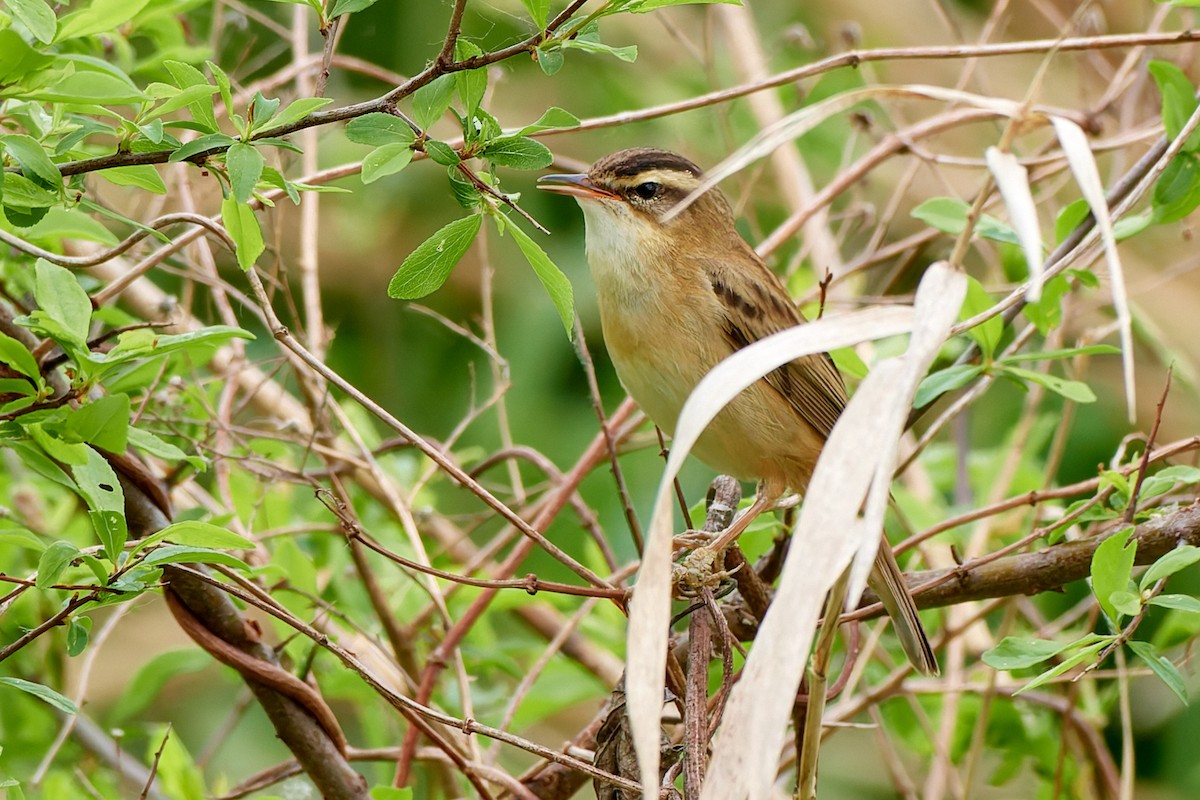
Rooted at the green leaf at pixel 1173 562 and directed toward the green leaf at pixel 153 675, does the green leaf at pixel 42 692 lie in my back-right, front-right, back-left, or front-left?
front-left

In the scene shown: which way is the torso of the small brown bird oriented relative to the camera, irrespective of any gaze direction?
to the viewer's left

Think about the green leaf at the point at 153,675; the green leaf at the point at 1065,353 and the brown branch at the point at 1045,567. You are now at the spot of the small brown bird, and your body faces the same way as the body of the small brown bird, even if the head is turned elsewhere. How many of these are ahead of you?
1

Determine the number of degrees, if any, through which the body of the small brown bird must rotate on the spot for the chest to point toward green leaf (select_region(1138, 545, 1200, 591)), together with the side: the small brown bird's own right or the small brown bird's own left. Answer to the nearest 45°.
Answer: approximately 135° to the small brown bird's own left

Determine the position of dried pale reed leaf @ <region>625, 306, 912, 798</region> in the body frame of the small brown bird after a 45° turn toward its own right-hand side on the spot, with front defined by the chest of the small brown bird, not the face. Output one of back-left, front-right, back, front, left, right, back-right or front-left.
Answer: back-left

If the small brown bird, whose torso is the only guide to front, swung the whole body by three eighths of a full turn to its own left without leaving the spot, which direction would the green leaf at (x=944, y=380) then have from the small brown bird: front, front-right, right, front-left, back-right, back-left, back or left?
front

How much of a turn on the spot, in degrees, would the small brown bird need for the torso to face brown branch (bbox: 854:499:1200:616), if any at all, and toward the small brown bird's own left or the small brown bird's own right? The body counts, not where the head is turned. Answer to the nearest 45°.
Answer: approximately 135° to the small brown bird's own left
